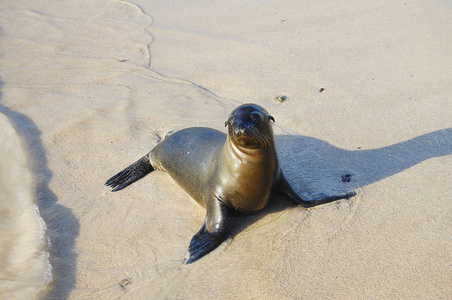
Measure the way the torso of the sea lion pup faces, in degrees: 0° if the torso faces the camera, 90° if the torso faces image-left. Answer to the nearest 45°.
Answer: approximately 315°
